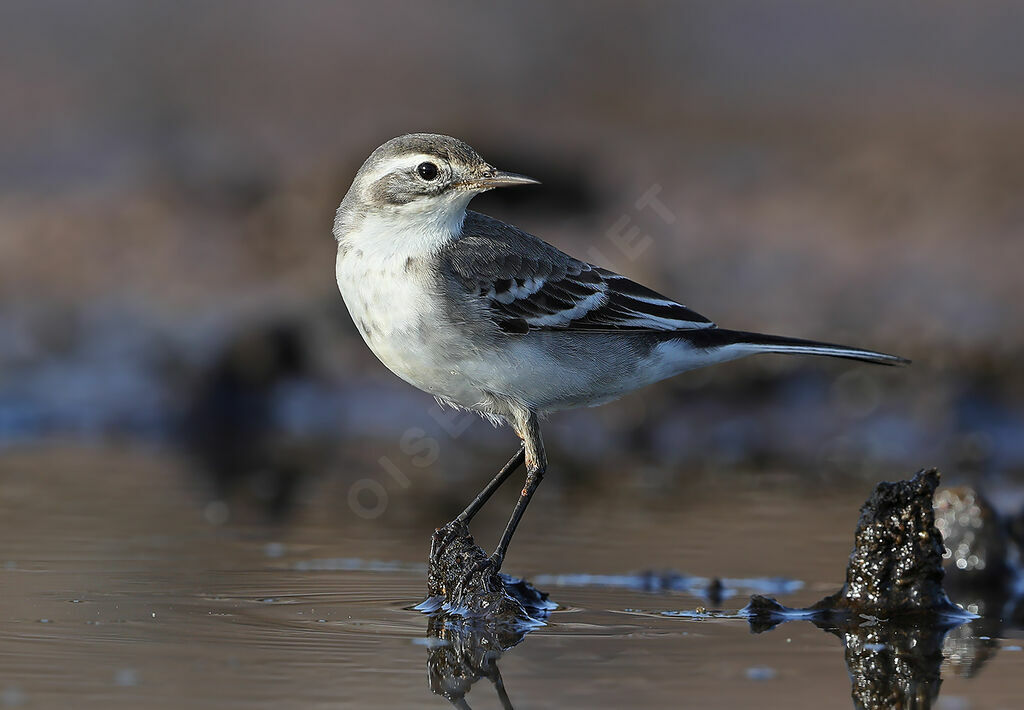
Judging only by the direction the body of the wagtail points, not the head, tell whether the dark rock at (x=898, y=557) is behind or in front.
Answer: behind

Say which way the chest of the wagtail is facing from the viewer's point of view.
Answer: to the viewer's left
